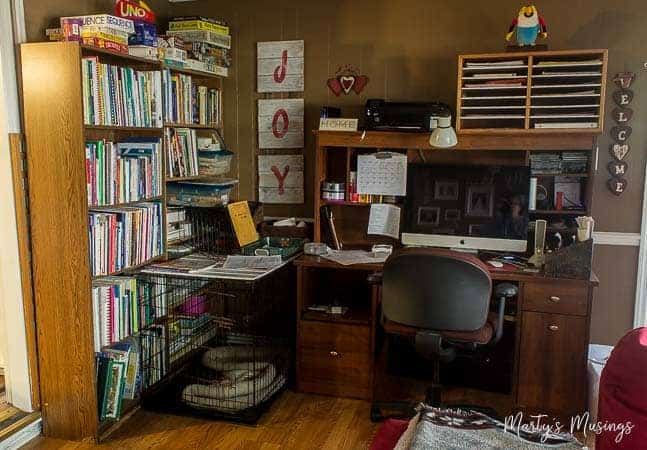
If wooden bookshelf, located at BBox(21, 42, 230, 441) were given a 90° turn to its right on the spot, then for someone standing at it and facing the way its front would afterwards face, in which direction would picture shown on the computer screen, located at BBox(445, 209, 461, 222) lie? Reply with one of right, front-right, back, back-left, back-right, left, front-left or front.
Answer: back-left

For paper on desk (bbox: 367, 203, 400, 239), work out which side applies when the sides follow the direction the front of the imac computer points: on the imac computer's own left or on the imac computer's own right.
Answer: on the imac computer's own right

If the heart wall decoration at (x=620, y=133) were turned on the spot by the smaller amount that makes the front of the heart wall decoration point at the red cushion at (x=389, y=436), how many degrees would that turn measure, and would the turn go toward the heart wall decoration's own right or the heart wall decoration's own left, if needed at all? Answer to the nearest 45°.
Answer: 0° — it already faces it

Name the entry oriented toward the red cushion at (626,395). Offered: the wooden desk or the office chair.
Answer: the wooden desk

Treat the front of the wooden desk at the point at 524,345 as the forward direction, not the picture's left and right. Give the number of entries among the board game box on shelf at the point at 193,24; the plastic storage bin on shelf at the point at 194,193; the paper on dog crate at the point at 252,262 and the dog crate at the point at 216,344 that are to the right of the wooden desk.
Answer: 4

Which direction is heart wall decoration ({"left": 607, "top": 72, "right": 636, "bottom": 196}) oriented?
toward the camera

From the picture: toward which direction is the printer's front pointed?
toward the camera

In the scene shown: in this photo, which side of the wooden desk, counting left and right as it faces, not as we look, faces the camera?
front

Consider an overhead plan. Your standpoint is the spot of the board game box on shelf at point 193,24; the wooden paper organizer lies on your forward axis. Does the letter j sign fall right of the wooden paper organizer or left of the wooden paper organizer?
left

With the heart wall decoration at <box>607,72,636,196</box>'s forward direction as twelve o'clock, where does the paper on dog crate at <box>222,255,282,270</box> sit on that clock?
The paper on dog crate is roughly at 2 o'clock from the heart wall decoration.

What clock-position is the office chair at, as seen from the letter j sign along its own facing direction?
The office chair is roughly at 11 o'clock from the letter j sign.

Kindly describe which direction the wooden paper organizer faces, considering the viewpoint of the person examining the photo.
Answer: facing the viewer

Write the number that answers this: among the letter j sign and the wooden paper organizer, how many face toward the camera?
2
